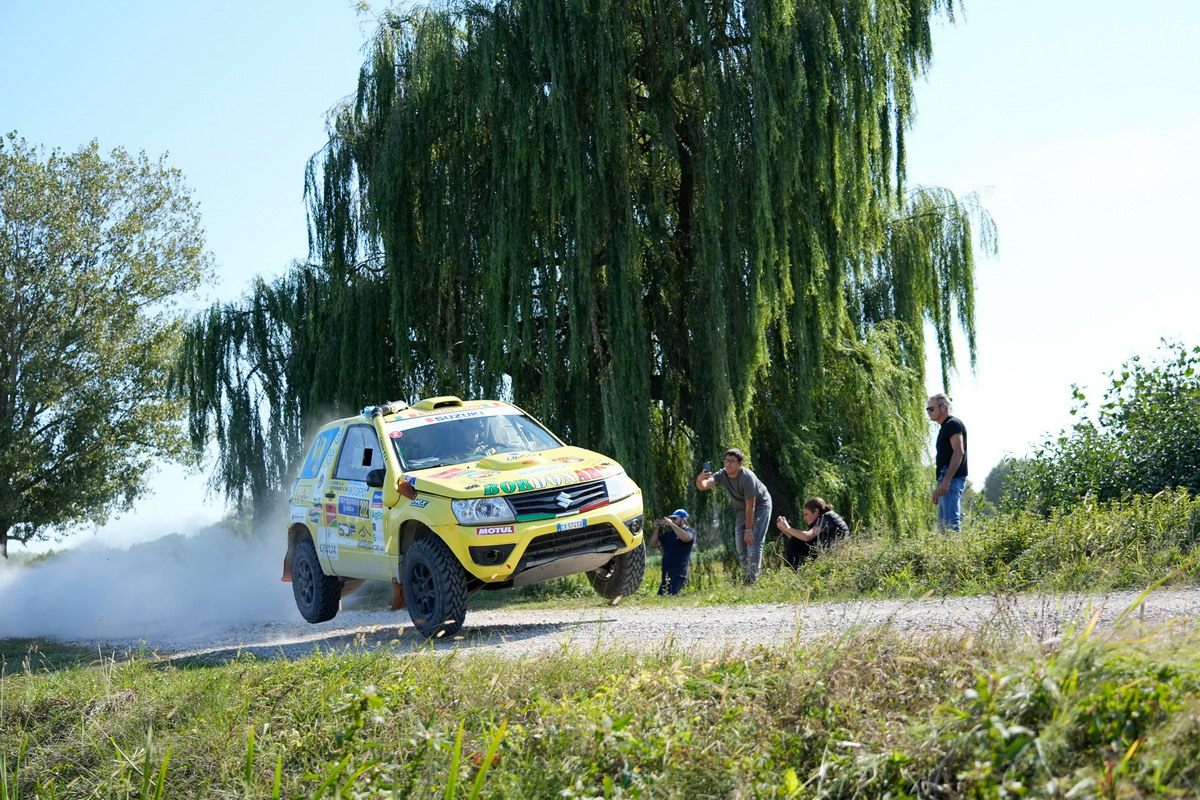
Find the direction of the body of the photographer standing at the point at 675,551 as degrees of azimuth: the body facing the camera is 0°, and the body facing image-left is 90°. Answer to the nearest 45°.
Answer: approximately 45°

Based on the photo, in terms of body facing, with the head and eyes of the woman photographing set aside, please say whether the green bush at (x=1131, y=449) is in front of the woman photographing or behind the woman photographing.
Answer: behind

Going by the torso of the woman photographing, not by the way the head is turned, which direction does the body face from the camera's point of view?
to the viewer's left

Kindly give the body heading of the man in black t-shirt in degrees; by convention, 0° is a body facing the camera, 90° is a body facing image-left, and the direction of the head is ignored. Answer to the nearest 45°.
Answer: approximately 90°

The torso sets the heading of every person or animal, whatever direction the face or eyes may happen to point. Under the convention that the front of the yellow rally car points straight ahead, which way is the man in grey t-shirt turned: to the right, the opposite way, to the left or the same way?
to the right

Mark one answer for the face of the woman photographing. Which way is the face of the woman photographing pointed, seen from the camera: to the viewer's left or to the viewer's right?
to the viewer's left

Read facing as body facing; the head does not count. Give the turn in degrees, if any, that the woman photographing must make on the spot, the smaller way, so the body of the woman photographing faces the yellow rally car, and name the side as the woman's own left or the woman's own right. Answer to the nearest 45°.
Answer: approximately 45° to the woman's own left

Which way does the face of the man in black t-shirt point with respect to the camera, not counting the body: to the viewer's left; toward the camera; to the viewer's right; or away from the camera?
to the viewer's left
